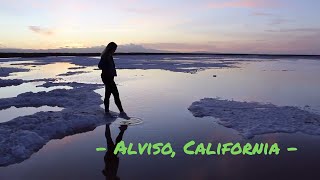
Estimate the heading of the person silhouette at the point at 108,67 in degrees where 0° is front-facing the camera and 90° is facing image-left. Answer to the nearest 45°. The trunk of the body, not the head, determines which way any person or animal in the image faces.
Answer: approximately 270°
